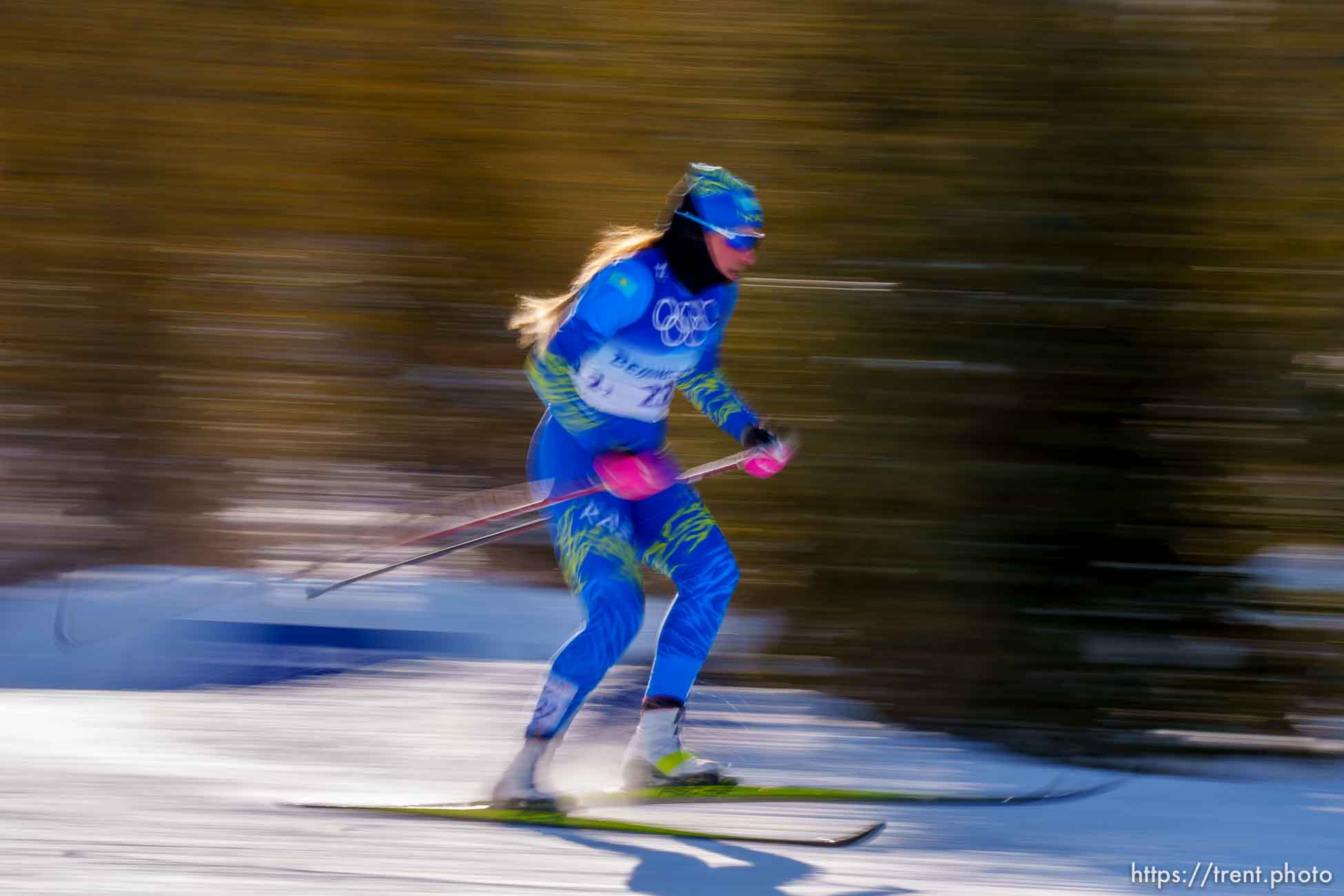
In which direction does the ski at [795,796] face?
to the viewer's right

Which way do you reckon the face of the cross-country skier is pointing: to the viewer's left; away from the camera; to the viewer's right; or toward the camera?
to the viewer's right

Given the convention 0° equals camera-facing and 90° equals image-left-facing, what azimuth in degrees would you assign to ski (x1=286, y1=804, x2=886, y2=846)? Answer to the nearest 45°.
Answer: approximately 270°

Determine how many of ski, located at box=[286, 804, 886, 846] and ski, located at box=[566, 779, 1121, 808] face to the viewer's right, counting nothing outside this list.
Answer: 2

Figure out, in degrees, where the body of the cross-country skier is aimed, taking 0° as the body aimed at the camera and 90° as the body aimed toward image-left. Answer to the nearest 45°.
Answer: approximately 315°
